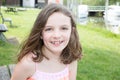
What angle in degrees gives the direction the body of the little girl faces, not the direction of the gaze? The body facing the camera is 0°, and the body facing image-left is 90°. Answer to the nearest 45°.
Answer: approximately 0°

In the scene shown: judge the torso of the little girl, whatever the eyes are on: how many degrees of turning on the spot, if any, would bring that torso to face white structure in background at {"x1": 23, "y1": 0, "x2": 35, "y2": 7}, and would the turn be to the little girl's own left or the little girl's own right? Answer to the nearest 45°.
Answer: approximately 180°
